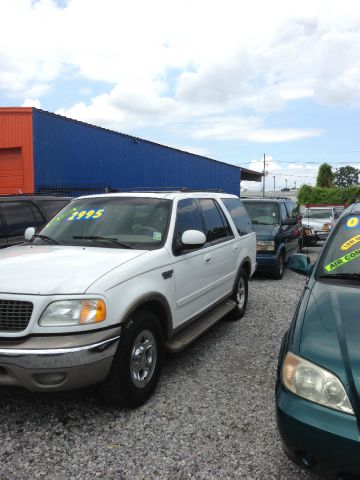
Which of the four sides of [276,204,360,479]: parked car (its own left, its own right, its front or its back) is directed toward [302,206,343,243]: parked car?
back

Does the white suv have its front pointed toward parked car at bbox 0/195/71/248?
no

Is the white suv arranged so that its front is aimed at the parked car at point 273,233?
no

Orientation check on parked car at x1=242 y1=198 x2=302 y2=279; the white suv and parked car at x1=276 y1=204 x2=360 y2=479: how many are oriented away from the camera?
0

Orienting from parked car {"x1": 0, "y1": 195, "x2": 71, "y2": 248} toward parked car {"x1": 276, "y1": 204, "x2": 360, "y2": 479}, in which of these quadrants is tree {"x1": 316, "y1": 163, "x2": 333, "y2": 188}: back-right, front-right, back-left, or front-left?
back-left

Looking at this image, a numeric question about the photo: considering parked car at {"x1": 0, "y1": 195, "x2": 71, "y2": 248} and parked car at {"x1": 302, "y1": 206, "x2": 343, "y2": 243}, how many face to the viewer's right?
0

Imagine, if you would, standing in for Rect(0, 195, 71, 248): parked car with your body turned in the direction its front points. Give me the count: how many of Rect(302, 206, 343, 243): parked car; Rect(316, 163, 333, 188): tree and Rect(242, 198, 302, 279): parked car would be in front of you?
0

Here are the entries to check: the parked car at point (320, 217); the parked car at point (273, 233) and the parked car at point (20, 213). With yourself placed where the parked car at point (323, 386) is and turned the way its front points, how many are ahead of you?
0

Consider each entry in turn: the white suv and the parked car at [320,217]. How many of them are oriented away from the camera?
0

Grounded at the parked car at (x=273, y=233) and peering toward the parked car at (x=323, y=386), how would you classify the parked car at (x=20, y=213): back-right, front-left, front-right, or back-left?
front-right

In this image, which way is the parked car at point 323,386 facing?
toward the camera

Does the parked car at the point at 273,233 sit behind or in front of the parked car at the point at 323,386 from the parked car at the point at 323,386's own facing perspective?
behind

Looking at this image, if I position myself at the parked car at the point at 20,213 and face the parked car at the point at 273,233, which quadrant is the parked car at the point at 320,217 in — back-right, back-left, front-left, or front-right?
front-left

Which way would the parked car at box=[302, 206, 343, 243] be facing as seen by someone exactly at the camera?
facing the viewer and to the left of the viewer

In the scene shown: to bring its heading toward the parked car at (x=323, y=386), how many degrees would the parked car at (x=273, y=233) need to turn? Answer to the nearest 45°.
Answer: approximately 45° to its left

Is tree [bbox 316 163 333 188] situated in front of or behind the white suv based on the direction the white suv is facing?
behind

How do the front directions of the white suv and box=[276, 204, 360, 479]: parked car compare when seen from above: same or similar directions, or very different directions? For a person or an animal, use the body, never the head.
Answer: same or similar directions

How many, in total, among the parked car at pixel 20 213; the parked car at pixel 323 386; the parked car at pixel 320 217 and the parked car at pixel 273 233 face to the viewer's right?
0
